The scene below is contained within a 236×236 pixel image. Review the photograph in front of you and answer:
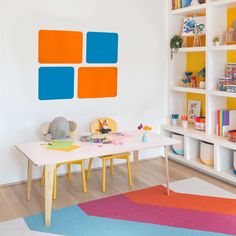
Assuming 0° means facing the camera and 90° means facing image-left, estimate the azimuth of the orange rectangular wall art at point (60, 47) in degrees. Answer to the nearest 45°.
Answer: approximately 0°

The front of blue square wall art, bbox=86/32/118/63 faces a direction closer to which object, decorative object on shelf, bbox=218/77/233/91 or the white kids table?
the white kids table

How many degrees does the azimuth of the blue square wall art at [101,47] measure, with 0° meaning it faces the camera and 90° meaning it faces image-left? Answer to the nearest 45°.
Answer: approximately 0°

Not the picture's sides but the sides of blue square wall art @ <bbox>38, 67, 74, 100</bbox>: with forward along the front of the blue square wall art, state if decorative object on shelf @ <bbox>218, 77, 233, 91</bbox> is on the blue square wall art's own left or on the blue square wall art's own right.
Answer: on the blue square wall art's own left

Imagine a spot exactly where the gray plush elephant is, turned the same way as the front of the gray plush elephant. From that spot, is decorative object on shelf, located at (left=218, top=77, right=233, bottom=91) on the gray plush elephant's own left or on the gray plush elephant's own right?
on the gray plush elephant's own left

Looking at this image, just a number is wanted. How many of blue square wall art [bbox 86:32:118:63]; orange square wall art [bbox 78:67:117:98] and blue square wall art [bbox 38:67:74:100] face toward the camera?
3
